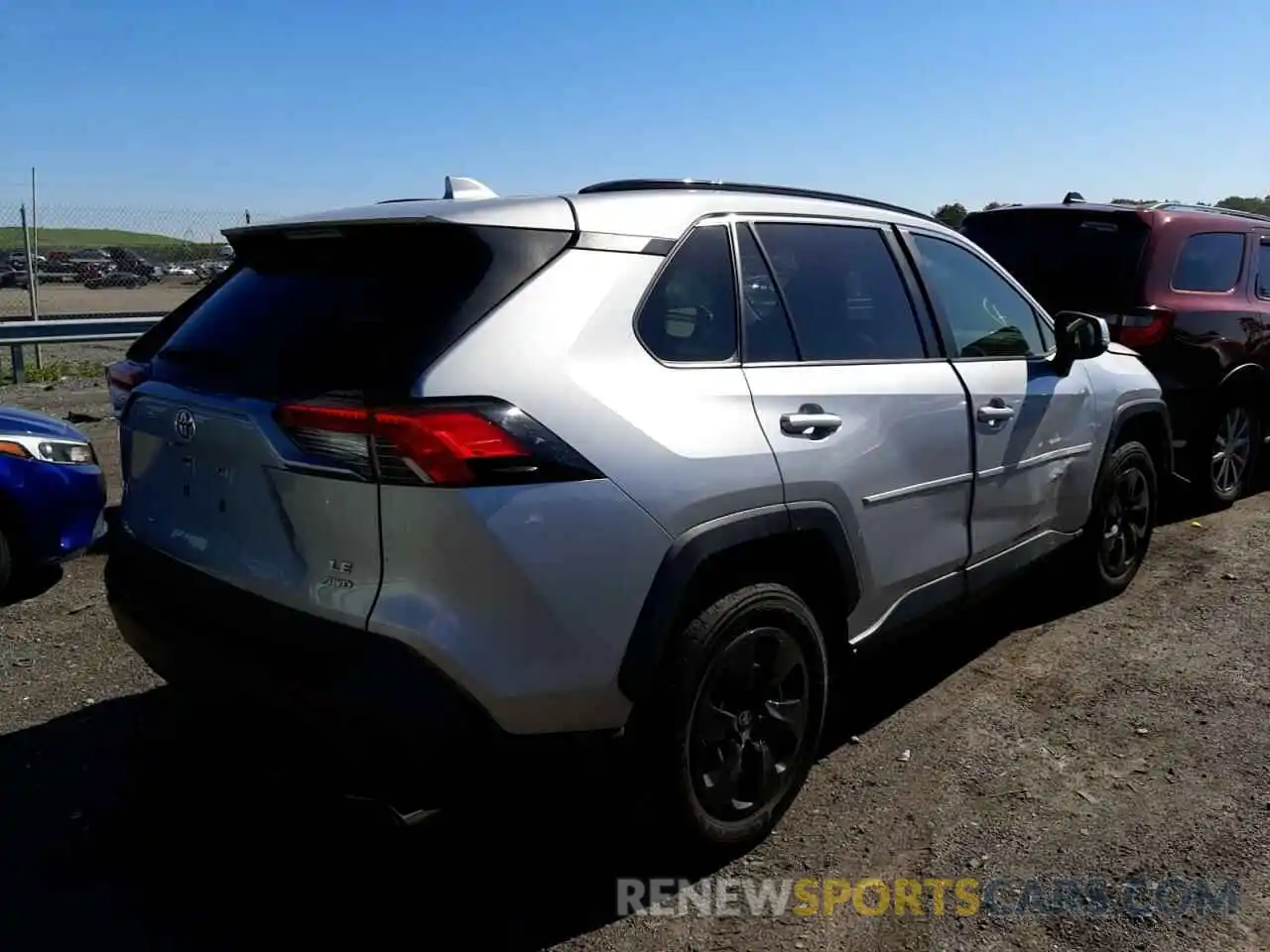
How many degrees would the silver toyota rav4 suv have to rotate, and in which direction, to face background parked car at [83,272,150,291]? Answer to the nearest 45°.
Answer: approximately 90° to its left

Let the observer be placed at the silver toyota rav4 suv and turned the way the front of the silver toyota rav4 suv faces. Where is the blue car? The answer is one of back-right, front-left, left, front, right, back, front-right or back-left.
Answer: left

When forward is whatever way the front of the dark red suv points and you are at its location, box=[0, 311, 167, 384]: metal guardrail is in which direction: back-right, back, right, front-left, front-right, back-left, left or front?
back-left

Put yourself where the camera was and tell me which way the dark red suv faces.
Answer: facing away from the viewer and to the right of the viewer

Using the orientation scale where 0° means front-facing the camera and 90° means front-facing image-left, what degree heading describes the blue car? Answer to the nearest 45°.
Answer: approximately 270°

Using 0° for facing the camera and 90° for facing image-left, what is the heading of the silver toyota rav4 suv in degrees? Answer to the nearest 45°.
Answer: approximately 225°

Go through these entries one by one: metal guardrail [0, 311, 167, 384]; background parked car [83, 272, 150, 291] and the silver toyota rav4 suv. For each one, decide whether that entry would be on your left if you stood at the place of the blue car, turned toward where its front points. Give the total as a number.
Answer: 2

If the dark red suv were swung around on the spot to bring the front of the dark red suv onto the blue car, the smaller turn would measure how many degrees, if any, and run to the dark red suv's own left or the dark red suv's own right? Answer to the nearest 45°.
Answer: approximately 180°

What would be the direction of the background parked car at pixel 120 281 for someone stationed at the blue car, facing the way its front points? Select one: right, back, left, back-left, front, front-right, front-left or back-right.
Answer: left
